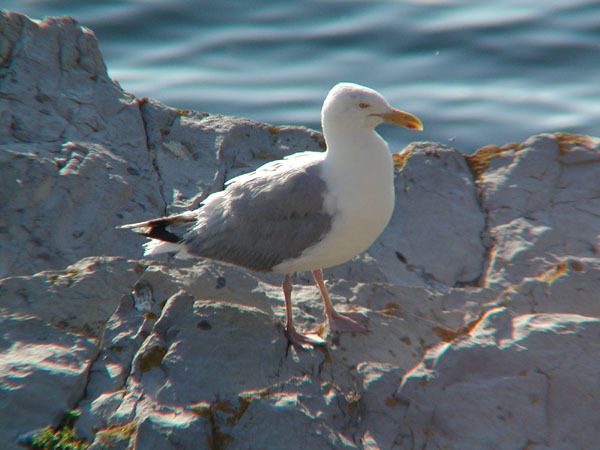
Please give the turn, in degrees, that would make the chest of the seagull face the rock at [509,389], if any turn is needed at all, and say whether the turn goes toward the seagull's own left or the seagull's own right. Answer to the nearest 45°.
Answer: approximately 45° to the seagull's own right

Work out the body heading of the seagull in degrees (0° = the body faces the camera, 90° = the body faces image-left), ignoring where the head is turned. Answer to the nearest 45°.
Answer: approximately 270°
